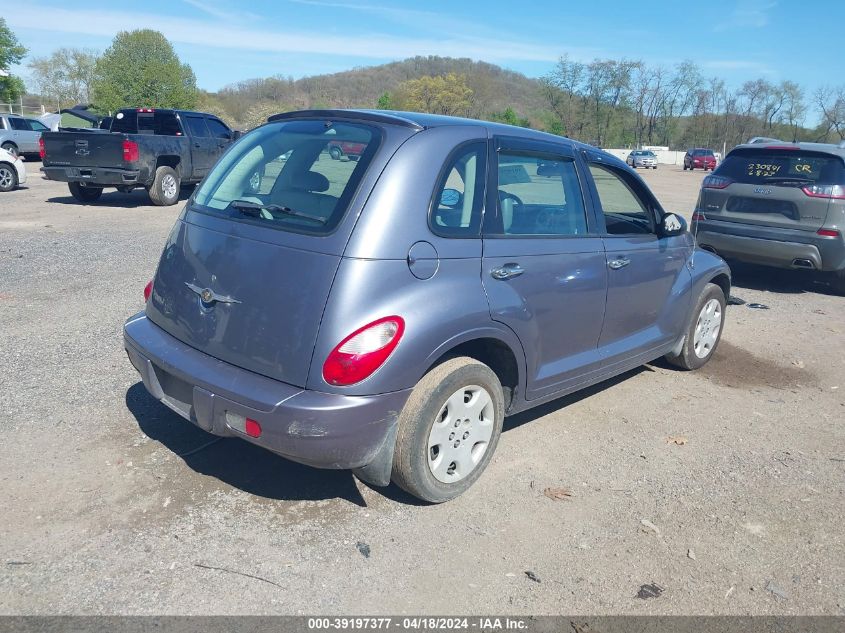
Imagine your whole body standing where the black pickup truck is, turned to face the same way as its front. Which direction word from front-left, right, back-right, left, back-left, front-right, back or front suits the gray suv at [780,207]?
right

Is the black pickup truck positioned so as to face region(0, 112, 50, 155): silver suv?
no

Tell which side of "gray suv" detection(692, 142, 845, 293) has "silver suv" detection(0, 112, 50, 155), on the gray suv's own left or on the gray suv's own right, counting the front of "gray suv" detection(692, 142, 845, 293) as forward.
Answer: on the gray suv's own left

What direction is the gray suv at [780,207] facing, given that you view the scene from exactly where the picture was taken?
facing away from the viewer and to the right of the viewer

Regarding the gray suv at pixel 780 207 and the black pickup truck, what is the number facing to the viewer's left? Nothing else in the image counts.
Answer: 0

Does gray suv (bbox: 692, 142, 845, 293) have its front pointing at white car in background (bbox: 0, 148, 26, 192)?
no

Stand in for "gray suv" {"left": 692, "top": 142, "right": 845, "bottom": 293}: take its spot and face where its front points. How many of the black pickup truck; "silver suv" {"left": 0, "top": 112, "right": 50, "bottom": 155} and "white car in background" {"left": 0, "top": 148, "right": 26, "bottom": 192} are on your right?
0

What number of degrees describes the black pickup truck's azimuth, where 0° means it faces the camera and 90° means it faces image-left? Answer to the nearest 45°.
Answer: approximately 225°

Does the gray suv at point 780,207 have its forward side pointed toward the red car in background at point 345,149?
no
